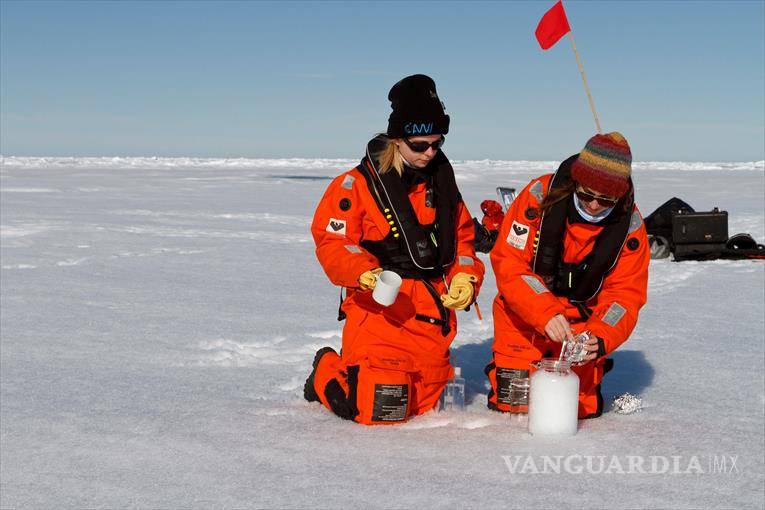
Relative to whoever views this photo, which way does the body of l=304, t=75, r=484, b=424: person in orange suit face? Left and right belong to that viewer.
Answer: facing the viewer and to the right of the viewer

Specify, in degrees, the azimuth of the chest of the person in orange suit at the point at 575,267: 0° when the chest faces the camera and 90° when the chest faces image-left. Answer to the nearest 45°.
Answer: approximately 0°

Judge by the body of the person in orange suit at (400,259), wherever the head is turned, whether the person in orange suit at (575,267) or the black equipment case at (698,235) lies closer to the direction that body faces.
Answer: the person in orange suit

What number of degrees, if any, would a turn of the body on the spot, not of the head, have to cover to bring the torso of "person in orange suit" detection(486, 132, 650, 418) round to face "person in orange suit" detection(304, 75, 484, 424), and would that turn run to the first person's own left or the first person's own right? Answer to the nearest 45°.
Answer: approximately 90° to the first person's own right

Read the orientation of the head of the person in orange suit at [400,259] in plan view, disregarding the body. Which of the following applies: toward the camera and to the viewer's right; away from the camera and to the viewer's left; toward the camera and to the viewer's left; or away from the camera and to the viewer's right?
toward the camera and to the viewer's right

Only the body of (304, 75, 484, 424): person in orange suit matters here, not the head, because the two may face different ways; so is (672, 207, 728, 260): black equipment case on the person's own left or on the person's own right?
on the person's own left

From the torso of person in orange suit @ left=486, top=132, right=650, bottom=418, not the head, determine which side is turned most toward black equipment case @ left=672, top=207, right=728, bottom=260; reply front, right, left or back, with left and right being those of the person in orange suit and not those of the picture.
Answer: back

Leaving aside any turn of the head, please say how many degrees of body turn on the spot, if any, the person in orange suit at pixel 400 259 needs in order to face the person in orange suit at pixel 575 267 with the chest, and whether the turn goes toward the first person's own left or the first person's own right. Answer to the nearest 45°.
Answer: approximately 45° to the first person's own left

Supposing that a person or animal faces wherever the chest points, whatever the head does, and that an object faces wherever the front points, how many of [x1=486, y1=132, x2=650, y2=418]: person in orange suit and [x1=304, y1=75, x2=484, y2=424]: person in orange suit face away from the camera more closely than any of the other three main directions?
0

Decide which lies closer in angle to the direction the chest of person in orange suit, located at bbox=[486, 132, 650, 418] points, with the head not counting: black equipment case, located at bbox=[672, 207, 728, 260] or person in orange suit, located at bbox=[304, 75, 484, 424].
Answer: the person in orange suit
